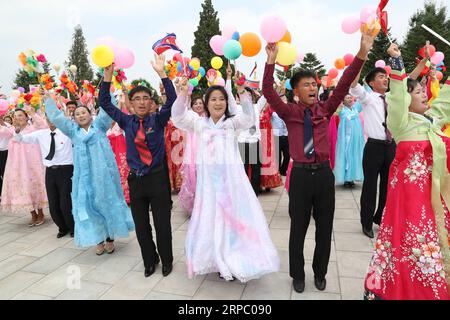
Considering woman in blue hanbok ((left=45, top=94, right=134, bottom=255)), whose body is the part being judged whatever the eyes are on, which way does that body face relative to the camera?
toward the camera

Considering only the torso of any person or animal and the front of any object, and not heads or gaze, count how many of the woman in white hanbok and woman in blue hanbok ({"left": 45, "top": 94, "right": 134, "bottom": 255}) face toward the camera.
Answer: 2

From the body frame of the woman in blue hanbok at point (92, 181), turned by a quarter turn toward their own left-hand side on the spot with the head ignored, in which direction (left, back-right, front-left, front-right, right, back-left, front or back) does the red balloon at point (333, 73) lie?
front

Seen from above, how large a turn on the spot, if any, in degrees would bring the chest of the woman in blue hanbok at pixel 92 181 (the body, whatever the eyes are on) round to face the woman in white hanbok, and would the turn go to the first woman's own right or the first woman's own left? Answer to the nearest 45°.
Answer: approximately 45° to the first woman's own left
